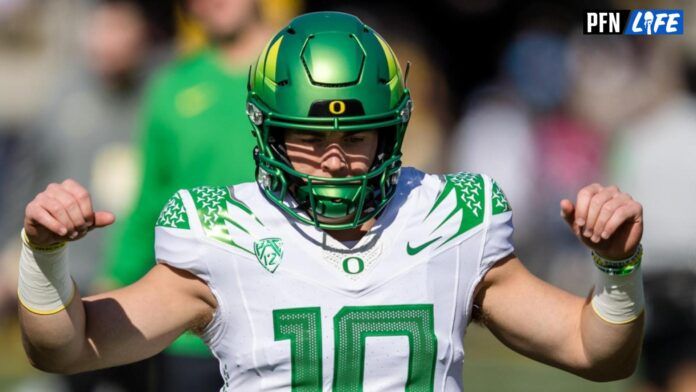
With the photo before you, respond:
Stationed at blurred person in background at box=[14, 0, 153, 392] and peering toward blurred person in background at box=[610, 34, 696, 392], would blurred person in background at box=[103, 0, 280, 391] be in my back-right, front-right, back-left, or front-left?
front-right

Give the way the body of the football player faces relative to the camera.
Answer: toward the camera

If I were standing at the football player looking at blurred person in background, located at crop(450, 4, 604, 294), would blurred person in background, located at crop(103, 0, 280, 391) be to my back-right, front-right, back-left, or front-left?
front-left

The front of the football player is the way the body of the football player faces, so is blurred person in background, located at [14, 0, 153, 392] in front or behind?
behind

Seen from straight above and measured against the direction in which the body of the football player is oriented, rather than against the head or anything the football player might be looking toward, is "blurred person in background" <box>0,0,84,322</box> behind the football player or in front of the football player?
behind

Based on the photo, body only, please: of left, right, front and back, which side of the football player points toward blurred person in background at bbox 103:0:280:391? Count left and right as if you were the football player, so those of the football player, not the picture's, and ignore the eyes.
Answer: back
